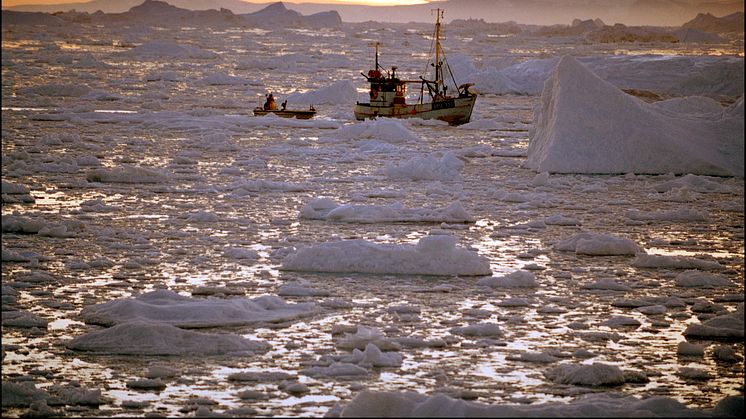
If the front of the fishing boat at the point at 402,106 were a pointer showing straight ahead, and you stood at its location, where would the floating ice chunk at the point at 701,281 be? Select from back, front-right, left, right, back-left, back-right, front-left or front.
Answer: right

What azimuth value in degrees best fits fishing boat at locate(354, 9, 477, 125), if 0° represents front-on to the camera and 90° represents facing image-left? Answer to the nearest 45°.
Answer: approximately 270°

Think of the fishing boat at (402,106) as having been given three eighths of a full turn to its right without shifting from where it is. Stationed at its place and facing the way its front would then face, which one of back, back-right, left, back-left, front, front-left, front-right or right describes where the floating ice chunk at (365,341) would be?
front-left

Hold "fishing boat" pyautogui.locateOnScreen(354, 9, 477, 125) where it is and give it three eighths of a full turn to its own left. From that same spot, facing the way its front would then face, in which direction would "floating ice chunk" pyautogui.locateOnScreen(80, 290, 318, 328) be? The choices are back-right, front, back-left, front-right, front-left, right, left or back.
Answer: back-left

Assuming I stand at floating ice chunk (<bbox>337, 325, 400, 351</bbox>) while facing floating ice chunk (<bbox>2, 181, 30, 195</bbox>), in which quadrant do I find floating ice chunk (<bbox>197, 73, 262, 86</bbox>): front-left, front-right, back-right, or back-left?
front-right

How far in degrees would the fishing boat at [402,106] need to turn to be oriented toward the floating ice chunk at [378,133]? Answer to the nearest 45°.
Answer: approximately 90° to its right

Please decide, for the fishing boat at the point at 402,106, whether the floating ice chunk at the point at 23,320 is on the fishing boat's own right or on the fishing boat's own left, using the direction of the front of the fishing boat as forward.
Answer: on the fishing boat's own right

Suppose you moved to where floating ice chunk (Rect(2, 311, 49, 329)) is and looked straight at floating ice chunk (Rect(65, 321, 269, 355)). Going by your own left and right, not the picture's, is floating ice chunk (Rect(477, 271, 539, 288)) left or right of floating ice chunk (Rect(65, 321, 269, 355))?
left
